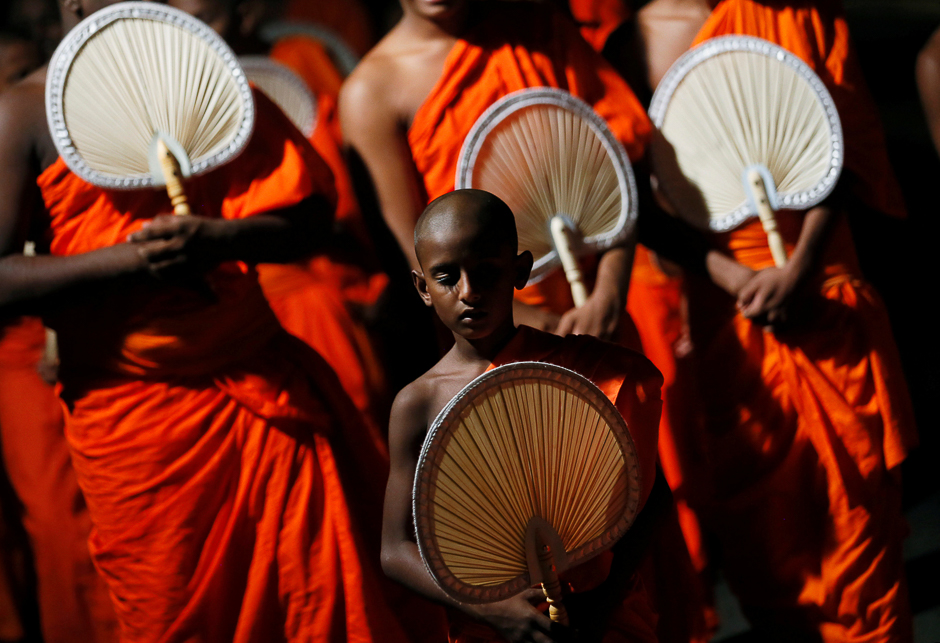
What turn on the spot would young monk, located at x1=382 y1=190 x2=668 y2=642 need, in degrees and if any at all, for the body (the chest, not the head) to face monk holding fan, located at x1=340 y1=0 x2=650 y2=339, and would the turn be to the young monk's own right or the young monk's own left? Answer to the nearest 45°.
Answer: approximately 180°

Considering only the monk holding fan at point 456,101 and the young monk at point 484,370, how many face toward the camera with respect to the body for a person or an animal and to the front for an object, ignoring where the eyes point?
2

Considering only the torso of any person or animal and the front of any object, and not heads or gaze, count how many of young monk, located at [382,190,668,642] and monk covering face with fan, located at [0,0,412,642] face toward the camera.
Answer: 2

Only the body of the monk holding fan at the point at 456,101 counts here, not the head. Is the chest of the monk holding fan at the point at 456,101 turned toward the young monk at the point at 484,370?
yes

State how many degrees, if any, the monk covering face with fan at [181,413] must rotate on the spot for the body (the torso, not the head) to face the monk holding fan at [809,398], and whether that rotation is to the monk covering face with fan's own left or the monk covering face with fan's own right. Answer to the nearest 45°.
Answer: approximately 90° to the monk covering face with fan's own left

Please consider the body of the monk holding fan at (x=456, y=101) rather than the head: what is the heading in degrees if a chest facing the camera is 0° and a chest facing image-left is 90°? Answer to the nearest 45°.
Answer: approximately 0°

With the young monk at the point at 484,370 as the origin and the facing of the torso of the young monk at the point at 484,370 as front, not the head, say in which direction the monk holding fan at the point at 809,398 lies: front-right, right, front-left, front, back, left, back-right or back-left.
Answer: back-left

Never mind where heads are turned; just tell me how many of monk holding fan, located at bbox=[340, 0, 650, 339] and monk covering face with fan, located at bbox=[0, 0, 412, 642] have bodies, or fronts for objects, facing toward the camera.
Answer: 2

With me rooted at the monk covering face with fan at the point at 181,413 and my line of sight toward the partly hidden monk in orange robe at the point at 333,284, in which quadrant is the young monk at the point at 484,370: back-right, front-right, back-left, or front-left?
back-right
